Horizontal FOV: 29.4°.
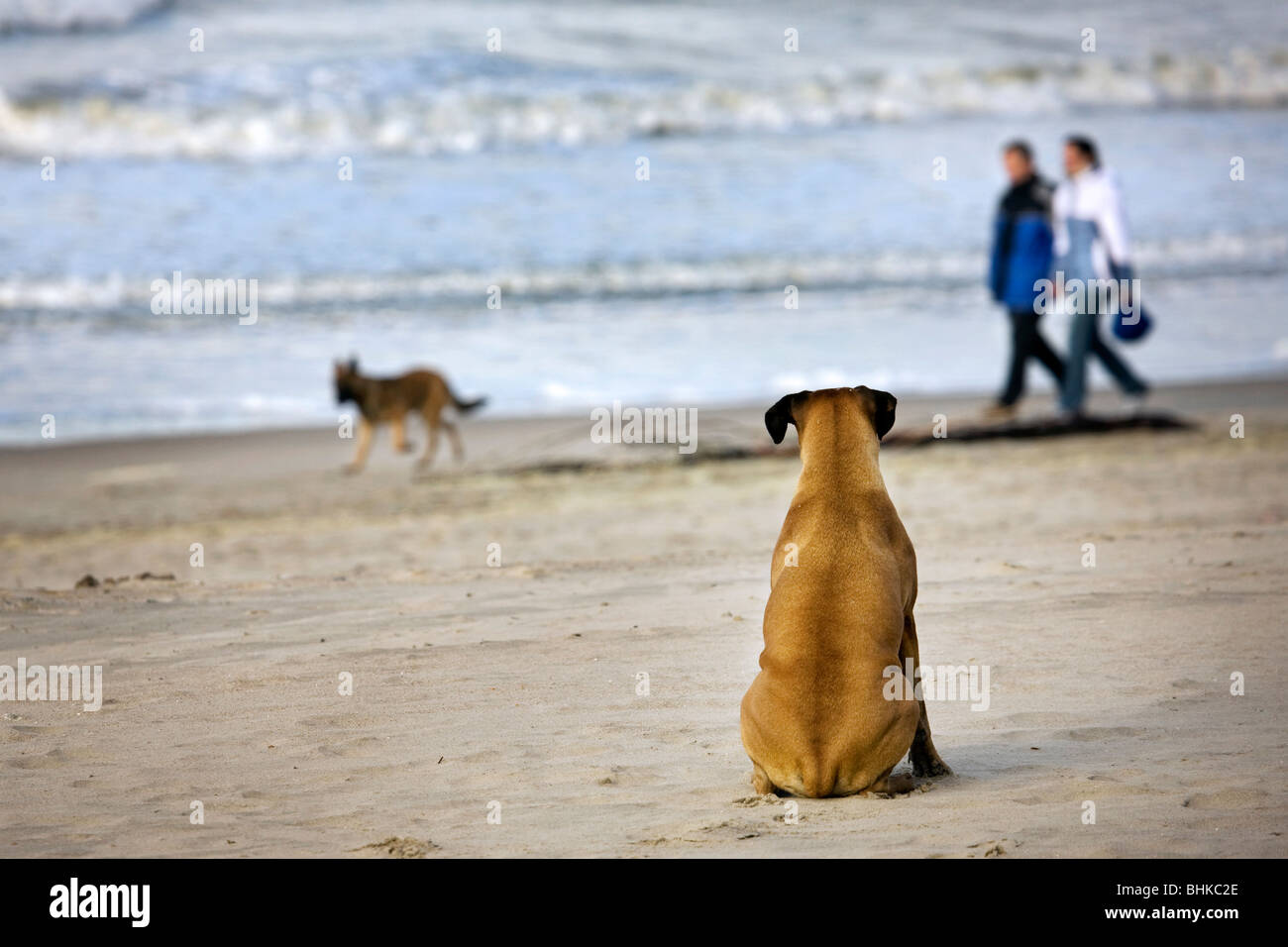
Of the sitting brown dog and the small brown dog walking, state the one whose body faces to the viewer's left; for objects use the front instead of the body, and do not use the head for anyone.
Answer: the small brown dog walking

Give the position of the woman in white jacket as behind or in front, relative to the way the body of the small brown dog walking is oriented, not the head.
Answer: behind

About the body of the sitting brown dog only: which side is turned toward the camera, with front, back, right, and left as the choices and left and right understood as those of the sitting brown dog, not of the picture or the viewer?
back

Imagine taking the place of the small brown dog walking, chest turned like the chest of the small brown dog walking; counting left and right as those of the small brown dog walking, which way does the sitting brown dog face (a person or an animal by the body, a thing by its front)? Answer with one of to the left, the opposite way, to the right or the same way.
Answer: to the right

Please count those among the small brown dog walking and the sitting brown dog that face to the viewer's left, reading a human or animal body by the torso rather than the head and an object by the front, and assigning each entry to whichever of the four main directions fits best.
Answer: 1

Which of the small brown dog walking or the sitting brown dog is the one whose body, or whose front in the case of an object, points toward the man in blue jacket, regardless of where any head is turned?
the sitting brown dog

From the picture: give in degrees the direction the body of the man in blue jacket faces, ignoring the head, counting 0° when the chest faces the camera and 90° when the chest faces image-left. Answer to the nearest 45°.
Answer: approximately 45°

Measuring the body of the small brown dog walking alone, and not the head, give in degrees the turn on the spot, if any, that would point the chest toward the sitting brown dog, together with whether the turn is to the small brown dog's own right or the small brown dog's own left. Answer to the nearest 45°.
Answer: approximately 90° to the small brown dog's own left

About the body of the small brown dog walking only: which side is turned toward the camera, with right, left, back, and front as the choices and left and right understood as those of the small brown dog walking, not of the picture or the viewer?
left

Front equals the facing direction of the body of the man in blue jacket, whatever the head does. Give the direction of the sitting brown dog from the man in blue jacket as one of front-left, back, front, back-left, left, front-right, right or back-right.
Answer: front-left
